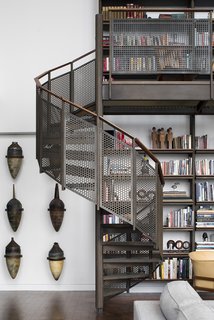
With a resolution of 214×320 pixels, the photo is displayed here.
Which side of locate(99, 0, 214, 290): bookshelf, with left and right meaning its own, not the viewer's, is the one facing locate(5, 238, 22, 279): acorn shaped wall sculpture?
right

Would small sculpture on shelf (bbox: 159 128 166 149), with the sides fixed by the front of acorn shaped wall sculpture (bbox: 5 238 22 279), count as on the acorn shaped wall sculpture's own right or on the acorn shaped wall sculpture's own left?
on the acorn shaped wall sculpture's own left

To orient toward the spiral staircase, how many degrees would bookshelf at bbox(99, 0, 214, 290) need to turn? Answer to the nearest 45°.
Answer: approximately 45° to its right
